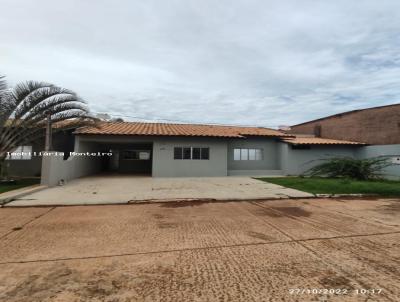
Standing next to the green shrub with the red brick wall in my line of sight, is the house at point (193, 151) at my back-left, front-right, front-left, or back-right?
back-left

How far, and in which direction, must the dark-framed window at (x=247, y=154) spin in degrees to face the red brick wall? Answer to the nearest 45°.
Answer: approximately 90° to its left

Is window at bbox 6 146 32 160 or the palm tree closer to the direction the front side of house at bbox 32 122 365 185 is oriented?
the palm tree

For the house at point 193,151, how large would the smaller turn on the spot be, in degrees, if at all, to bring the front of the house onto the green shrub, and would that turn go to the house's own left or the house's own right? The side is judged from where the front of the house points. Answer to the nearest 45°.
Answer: approximately 90° to the house's own left

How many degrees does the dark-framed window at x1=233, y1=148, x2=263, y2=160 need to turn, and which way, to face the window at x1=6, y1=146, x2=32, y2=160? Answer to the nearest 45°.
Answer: approximately 90° to its right

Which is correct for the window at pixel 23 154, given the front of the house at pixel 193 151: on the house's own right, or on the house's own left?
on the house's own right

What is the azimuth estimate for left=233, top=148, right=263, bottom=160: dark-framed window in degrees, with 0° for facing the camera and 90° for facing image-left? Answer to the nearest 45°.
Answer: approximately 0°

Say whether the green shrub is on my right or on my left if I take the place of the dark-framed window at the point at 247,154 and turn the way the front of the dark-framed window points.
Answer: on my left

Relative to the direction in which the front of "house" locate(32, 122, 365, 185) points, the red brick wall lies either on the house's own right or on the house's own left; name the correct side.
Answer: on the house's own left
